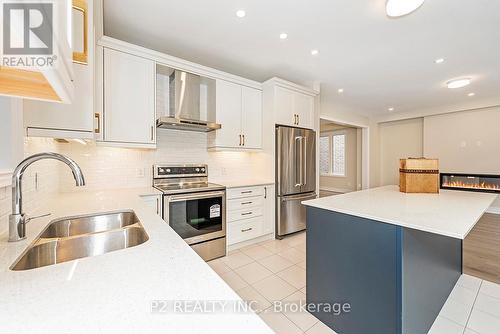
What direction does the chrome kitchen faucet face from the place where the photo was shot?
facing to the right of the viewer

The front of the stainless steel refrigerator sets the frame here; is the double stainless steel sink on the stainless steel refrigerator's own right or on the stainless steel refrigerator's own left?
on the stainless steel refrigerator's own right

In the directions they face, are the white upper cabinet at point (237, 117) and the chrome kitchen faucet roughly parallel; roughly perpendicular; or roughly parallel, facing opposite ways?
roughly perpendicular

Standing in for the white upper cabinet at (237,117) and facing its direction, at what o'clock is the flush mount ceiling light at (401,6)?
The flush mount ceiling light is roughly at 12 o'clock from the white upper cabinet.

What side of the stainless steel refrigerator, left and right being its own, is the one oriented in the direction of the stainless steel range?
right

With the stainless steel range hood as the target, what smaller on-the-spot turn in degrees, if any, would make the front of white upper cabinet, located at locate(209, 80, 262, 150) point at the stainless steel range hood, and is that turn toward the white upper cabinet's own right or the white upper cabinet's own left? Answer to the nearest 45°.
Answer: approximately 90° to the white upper cabinet's own right

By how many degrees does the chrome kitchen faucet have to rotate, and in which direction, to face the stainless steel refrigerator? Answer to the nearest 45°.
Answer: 0° — it already faces it

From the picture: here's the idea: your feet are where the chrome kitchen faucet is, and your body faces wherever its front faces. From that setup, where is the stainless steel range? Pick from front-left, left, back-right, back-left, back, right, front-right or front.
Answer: front-left
